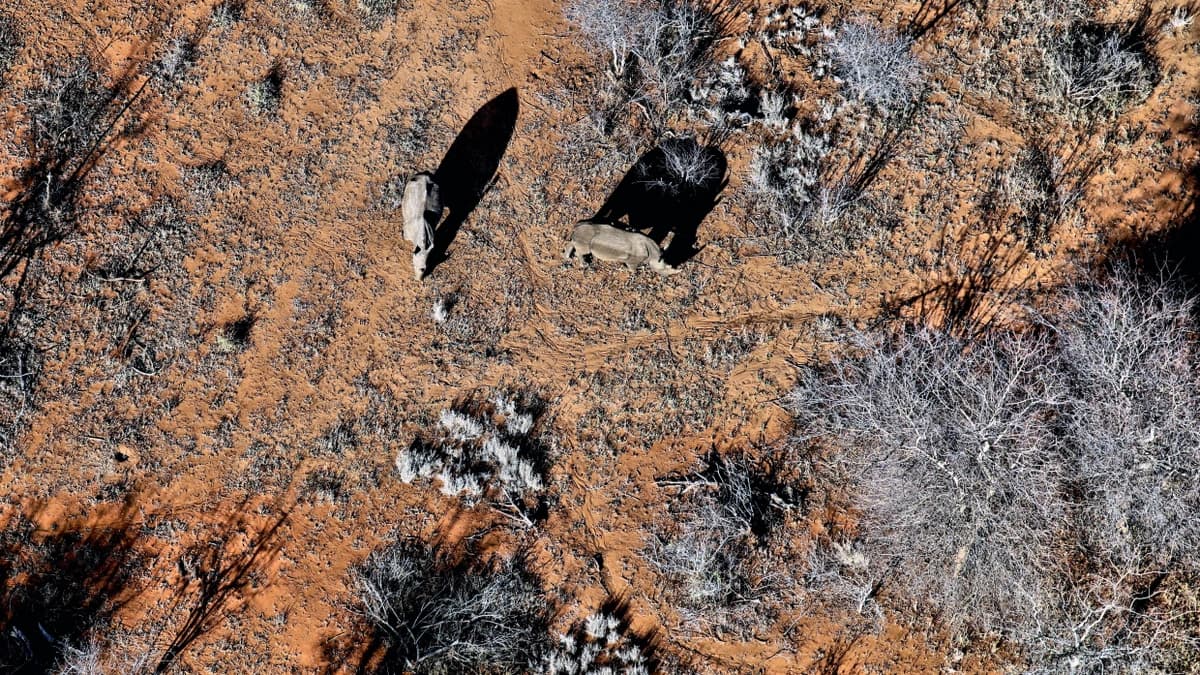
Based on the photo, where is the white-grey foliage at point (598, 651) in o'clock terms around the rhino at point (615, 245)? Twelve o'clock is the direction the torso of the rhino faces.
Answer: The white-grey foliage is roughly at 2 o'clock from the rhino.

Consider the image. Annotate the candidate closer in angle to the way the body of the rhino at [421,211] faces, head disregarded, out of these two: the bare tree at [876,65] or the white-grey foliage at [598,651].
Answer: the white-grey foliage

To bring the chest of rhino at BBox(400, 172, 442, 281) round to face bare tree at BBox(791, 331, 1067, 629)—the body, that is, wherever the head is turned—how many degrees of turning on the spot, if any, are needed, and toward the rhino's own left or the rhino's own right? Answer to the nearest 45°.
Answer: approximately 90° to the rhino's own left

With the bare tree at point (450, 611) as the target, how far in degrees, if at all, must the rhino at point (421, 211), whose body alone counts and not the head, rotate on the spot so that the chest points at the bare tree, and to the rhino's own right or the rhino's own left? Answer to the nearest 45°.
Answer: approximately 45° to the rhino's own left

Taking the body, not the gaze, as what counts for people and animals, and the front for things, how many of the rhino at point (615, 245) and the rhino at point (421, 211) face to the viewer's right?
1

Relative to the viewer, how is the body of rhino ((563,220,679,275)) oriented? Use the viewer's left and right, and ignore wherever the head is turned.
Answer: facing to the right of the viewer

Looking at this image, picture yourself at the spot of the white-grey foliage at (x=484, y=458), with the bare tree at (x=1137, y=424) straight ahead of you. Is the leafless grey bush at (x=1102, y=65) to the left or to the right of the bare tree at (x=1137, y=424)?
left

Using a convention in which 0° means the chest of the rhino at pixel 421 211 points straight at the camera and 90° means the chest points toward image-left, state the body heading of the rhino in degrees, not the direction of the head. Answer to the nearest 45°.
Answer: approximately 0°

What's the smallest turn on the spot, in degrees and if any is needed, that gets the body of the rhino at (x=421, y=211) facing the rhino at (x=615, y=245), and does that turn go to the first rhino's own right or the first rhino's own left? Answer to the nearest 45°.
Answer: approximately 90° to the first rhino's own left

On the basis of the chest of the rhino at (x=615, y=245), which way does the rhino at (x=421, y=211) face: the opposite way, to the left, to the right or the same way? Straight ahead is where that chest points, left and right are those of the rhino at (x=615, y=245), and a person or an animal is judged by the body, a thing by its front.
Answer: to the right

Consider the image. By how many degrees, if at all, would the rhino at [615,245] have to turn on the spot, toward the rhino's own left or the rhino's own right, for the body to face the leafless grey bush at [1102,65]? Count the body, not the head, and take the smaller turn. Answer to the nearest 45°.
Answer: approximately 45° to the rhino's own left
